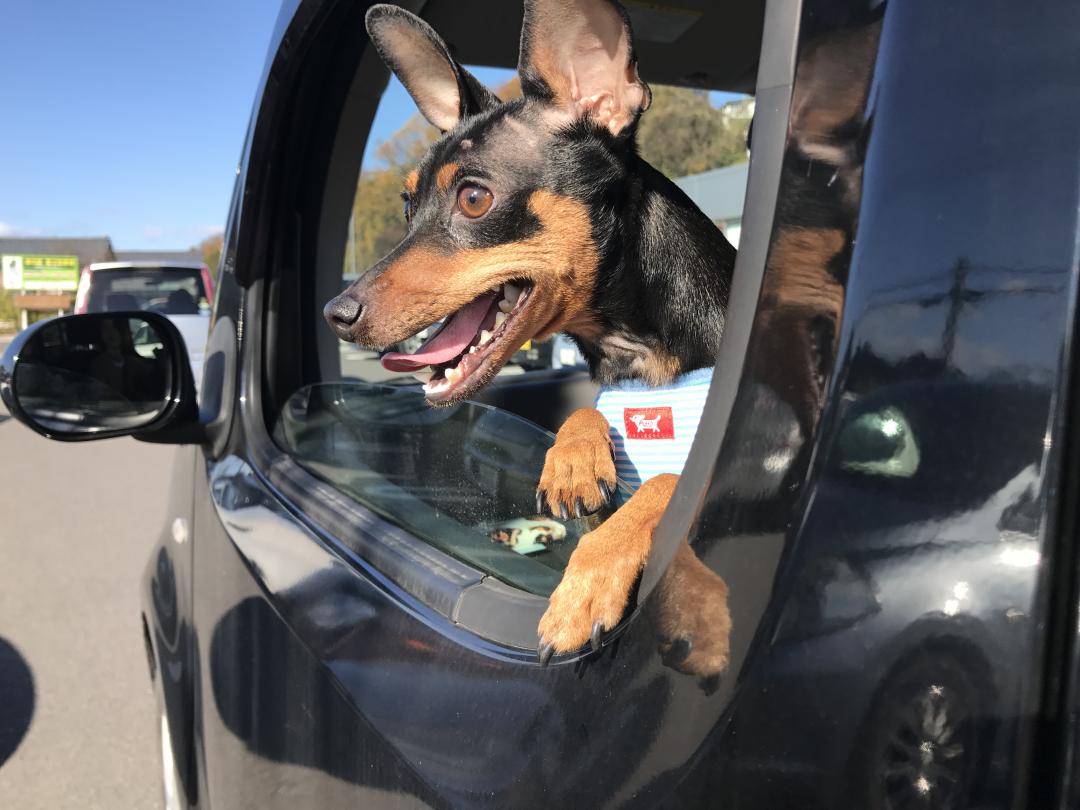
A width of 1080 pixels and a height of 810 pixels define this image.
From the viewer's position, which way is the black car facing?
facing away from the viewer and to the left of the viewer

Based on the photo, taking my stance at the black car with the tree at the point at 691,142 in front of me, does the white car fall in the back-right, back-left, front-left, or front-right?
front-left

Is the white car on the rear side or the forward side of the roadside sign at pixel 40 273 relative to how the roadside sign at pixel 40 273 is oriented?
on the forward side

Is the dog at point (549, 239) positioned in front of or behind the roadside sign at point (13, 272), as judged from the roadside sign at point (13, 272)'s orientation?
in front

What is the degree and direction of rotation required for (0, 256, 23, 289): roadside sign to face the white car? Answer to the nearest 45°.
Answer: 0° — it already faces it

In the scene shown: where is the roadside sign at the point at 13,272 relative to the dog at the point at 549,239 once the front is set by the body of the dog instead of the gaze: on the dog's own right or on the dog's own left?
on the dog's own right

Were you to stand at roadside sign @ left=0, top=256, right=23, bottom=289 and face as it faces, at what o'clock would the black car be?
The black car is roughly at 12 o'clock from the roadside sign.

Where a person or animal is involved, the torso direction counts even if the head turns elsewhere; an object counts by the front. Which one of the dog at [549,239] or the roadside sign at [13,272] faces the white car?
the roadside sign

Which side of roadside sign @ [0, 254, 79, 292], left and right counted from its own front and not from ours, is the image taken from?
front

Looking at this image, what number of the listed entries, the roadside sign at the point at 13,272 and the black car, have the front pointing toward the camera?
1

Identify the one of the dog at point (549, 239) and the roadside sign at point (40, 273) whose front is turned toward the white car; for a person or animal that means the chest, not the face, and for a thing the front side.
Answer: the roadside sign

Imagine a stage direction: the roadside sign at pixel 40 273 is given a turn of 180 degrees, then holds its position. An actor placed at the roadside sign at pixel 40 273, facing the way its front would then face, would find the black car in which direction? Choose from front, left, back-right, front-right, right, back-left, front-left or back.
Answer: back

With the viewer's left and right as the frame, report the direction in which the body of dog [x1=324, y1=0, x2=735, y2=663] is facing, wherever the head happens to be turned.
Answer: facing the viewer and to the left of the viewer

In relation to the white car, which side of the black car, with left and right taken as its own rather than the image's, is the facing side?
front
